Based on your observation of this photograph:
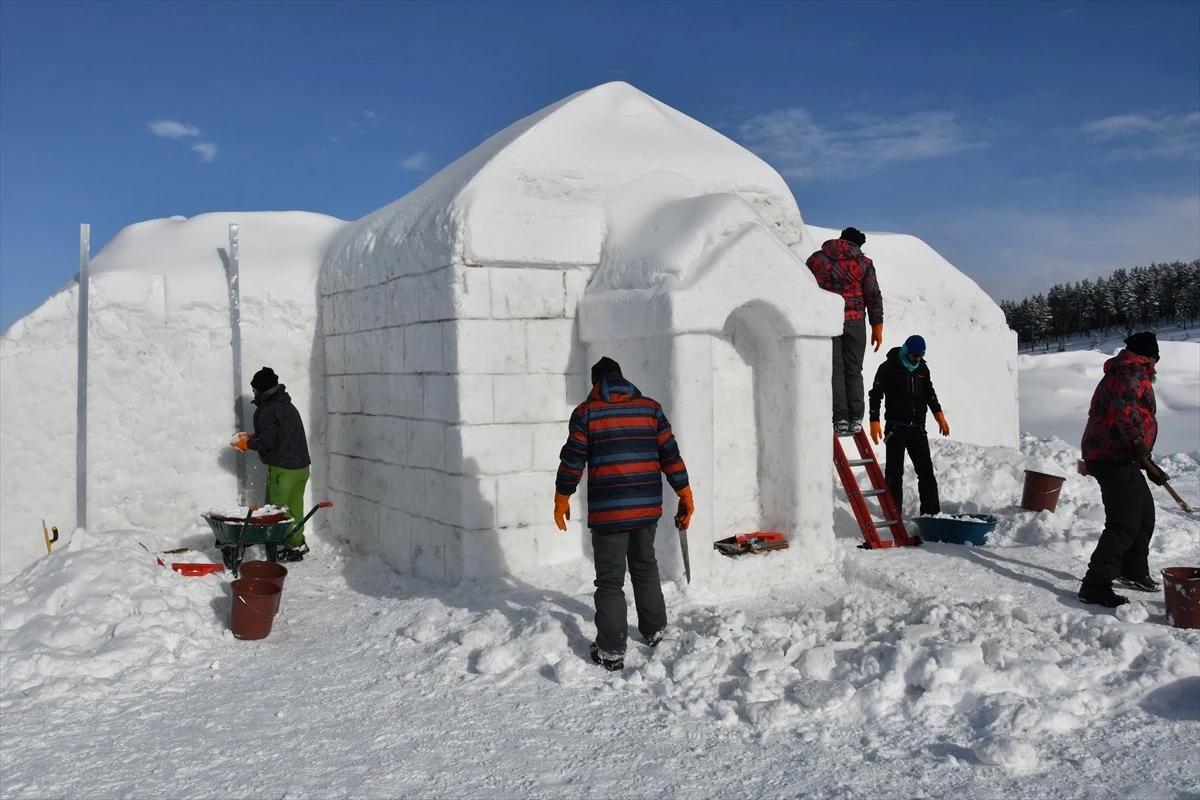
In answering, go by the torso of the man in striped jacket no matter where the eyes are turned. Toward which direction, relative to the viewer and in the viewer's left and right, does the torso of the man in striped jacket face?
facing away from the viewer

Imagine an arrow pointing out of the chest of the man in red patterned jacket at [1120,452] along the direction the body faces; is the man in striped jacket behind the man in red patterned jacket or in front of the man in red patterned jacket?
behind

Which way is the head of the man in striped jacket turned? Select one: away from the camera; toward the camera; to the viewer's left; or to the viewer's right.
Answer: away from the camera

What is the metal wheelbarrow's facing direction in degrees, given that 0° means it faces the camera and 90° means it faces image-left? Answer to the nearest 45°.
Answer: approximately 45°

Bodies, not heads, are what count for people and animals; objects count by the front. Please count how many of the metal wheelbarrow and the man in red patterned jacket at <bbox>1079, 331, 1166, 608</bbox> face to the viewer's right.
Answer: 1

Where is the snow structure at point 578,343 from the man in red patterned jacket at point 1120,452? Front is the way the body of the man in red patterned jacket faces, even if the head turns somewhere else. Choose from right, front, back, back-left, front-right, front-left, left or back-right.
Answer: back

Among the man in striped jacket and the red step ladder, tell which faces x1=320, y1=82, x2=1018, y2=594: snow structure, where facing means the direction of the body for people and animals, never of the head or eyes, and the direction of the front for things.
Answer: the man in striped jacket

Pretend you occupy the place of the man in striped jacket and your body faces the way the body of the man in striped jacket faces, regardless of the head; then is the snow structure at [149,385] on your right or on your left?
on your left
